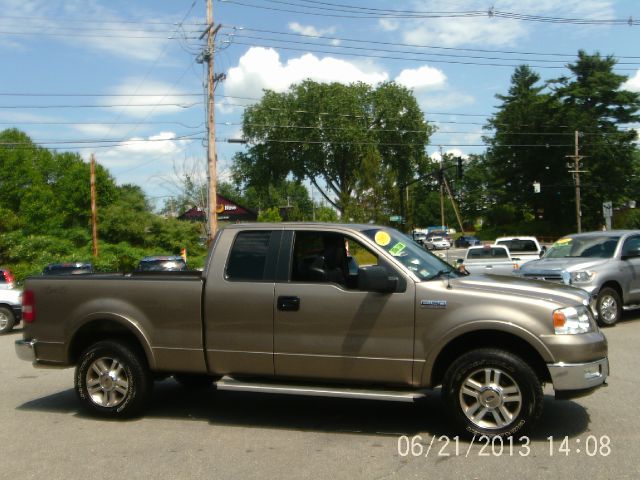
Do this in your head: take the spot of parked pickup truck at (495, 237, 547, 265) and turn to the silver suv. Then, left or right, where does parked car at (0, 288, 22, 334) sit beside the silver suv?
right

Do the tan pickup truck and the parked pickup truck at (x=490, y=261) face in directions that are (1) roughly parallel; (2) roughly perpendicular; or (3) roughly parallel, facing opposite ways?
roughly perpendicular

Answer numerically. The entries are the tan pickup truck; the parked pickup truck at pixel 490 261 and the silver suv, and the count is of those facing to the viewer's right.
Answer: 1

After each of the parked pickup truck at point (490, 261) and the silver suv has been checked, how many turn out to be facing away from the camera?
1

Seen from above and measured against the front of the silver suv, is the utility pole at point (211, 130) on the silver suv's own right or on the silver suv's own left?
on the silver suv's own right

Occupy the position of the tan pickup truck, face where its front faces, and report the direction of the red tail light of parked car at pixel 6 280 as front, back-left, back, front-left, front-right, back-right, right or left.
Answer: back-left

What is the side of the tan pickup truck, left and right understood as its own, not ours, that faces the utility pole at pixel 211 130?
left

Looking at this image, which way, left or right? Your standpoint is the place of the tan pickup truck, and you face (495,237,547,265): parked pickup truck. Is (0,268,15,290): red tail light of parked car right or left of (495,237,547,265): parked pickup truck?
left

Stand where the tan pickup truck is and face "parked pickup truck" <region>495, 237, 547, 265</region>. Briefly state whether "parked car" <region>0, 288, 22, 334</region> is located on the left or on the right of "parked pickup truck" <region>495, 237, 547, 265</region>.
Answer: left

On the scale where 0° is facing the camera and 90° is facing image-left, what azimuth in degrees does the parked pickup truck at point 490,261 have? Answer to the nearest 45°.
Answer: approximately 180°

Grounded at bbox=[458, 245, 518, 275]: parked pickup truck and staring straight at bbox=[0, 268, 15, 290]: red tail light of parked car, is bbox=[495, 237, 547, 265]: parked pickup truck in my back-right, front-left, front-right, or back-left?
back-right

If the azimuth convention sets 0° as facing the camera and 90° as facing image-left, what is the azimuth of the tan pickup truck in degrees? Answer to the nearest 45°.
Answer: approximately 270°
